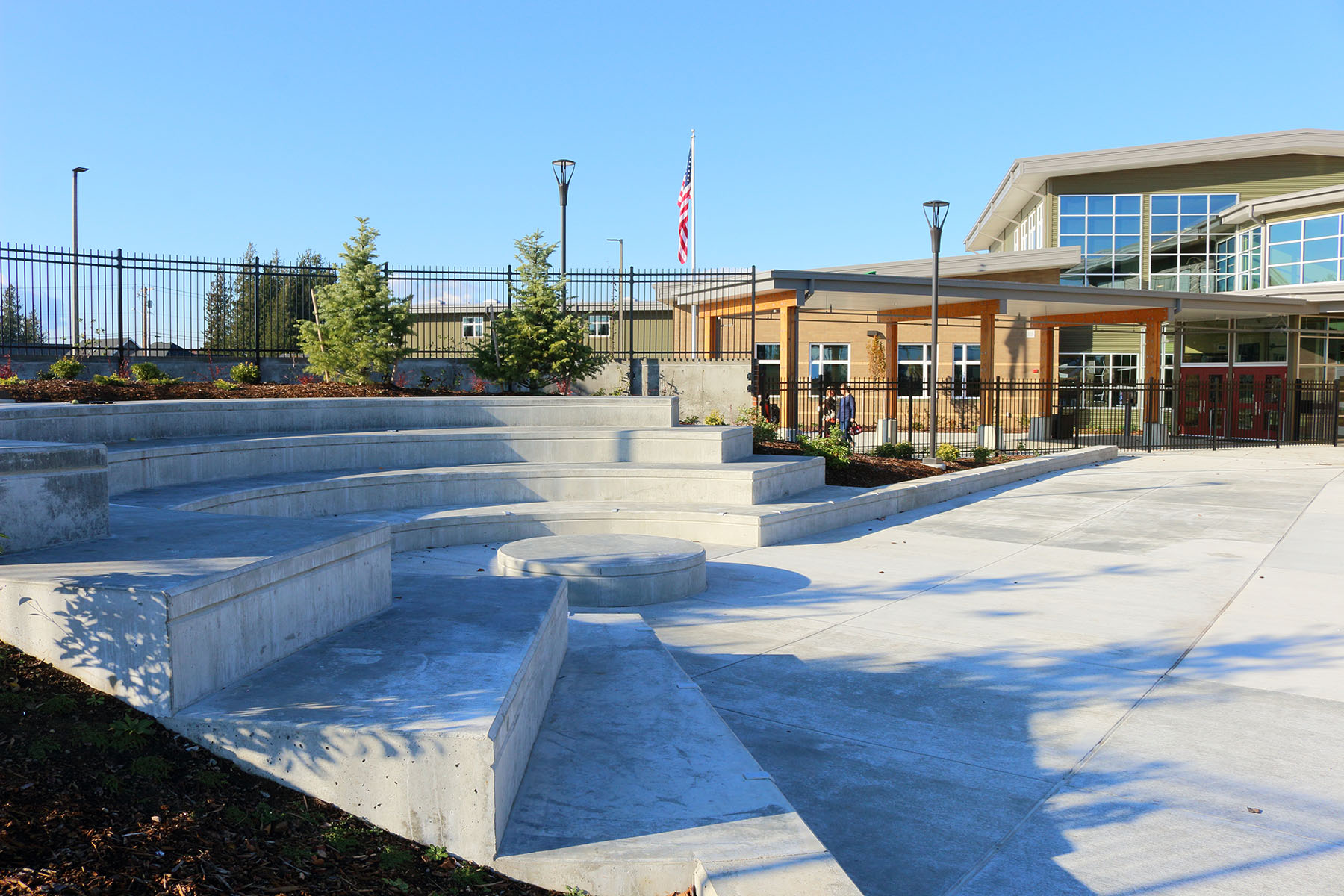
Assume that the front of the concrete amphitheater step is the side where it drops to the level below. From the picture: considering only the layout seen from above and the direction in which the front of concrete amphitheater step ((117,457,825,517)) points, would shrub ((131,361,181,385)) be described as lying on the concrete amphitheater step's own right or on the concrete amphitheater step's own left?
on the concrete amphitheater step's own right

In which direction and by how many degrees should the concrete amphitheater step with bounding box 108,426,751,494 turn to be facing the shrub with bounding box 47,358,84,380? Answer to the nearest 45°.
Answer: approximately 135° to its right

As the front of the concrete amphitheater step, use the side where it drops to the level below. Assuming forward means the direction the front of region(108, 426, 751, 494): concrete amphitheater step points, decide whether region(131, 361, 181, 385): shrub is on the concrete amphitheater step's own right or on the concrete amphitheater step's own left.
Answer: on the concrete amphitheater step's own right

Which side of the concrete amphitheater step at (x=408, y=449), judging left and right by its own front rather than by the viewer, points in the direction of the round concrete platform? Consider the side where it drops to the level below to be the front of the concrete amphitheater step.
front

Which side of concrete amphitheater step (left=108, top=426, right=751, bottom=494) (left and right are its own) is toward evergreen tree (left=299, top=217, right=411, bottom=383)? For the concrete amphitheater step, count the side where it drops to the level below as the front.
back

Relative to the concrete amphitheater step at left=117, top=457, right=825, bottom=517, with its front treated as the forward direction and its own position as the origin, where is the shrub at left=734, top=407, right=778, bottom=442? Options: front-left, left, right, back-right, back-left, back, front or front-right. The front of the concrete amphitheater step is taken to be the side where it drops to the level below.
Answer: back-left

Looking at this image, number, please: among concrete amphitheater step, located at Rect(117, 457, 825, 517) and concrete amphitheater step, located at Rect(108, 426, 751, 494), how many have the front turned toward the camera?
2

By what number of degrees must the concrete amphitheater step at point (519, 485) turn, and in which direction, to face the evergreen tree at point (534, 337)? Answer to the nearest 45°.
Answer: approximately 180°

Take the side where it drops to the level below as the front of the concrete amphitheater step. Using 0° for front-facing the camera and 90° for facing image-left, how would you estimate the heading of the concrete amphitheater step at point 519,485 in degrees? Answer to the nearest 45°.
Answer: approximately 0°

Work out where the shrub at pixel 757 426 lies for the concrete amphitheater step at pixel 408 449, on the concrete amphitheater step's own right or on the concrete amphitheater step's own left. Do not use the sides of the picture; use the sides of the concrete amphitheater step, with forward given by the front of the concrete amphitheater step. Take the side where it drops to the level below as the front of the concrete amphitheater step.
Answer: on the concrete amphitheater step's own left

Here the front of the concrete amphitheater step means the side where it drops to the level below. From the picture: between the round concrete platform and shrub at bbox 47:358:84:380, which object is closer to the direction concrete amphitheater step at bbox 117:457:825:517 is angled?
the round concrete platform
